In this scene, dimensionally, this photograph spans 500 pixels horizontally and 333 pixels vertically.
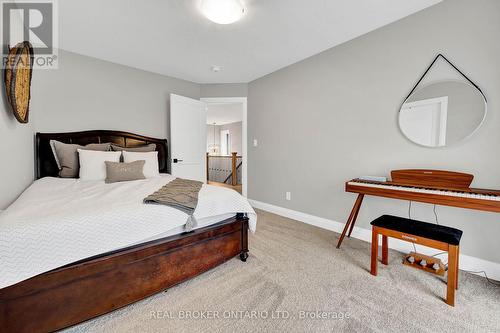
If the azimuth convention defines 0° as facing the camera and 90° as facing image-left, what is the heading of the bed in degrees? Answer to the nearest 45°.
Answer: approximately 315°

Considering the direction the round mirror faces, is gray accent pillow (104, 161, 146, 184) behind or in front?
in front

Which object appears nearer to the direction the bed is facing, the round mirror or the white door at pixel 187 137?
the round mirror

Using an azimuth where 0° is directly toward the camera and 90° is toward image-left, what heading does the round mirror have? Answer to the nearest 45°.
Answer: approximately 45°

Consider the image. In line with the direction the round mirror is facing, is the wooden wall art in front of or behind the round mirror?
in front
